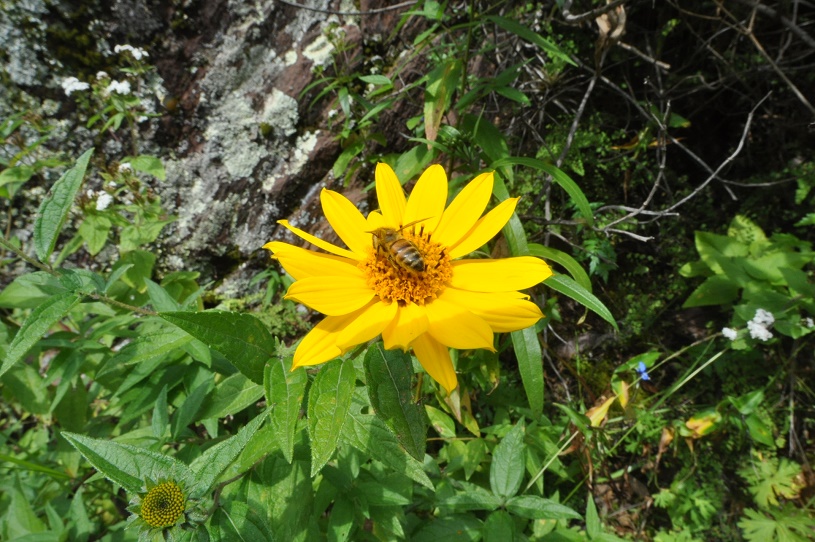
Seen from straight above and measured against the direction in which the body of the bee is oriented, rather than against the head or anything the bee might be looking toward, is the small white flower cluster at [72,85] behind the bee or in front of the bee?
in front

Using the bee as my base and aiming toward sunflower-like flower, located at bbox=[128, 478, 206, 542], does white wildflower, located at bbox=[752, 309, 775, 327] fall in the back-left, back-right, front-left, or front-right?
back-left

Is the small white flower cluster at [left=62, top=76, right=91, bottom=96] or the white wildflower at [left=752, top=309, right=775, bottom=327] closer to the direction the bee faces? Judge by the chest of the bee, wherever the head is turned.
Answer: the small white flower cluster

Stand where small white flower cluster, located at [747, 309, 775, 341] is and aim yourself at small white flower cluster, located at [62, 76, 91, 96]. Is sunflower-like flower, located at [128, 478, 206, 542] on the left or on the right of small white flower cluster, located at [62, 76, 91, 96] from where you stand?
left

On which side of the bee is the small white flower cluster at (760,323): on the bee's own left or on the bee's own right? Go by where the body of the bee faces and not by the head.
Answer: on the bee's own right

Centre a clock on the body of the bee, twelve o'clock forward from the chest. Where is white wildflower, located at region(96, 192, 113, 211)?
The white wildflower is roughly at 12 o'clock from the bee.

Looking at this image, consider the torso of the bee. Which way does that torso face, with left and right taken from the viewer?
facing away from the viewer and to the left of the viewer

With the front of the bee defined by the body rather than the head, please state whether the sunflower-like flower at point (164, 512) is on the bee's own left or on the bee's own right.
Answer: on the bee's own left

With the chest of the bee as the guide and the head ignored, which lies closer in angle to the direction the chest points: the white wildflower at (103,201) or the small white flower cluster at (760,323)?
the white wildflower
